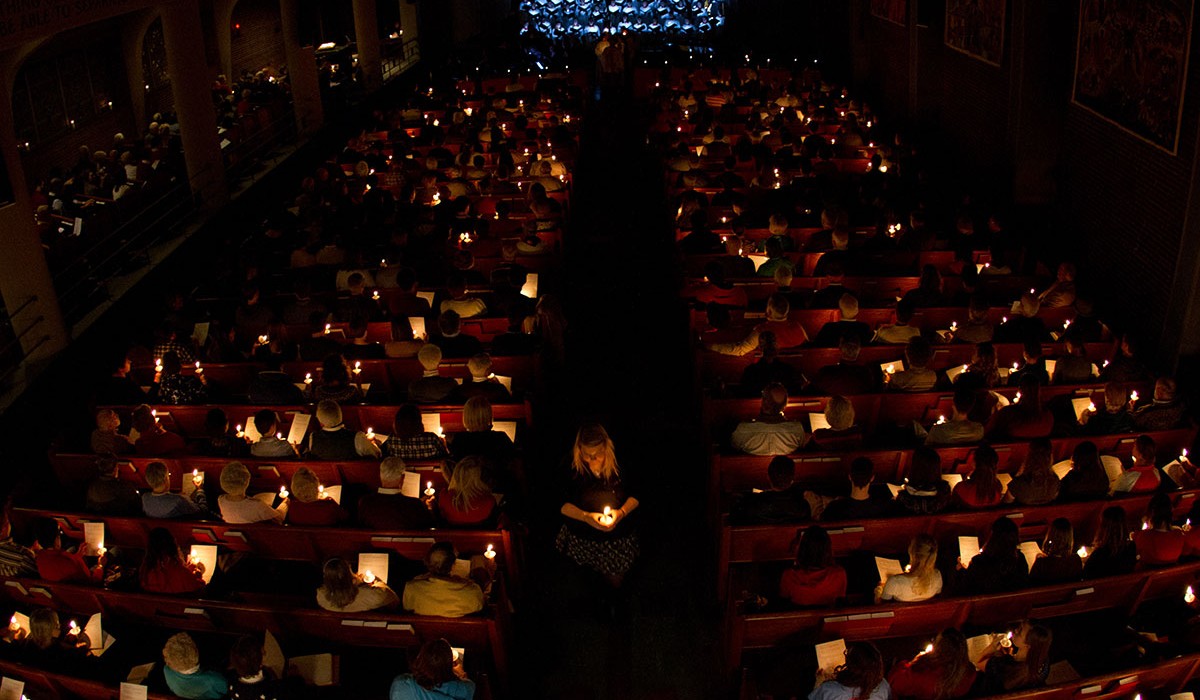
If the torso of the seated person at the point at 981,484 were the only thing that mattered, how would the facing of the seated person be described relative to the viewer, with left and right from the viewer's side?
facing away from the viewer

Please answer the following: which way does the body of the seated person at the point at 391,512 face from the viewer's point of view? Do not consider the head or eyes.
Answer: away from the camera

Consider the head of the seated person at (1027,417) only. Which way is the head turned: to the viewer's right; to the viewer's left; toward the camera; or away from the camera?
away from the camera

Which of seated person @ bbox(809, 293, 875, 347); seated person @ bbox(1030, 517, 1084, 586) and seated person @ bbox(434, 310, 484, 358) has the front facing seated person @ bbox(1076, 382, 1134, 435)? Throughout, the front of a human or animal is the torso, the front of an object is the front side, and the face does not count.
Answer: seated person @ bbox(1030, 517, 1084, 586)

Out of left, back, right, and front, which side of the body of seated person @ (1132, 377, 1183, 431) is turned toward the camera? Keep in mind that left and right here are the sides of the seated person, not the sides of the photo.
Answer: back

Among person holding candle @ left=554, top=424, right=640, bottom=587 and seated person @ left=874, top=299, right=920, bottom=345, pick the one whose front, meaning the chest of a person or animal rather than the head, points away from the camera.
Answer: the seated person

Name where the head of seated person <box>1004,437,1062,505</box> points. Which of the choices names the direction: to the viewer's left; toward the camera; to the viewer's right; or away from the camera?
away from the camera

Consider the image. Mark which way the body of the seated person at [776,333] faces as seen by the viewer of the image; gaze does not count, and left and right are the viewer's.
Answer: facing away from the viewer

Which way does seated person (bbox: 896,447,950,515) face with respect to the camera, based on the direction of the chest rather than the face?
away from the camera

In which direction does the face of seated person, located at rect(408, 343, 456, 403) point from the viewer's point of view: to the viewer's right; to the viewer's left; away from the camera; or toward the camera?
away from the camera

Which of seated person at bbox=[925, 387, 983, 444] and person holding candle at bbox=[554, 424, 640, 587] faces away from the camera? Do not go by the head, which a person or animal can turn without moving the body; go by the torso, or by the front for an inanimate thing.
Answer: the seated person

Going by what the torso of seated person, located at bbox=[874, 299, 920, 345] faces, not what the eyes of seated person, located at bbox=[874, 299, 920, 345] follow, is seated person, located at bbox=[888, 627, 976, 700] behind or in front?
behind

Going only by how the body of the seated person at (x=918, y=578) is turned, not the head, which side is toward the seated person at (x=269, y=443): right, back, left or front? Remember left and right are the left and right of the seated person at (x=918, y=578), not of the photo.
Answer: left

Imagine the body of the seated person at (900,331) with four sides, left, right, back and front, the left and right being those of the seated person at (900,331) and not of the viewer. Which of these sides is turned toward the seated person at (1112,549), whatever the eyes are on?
back
